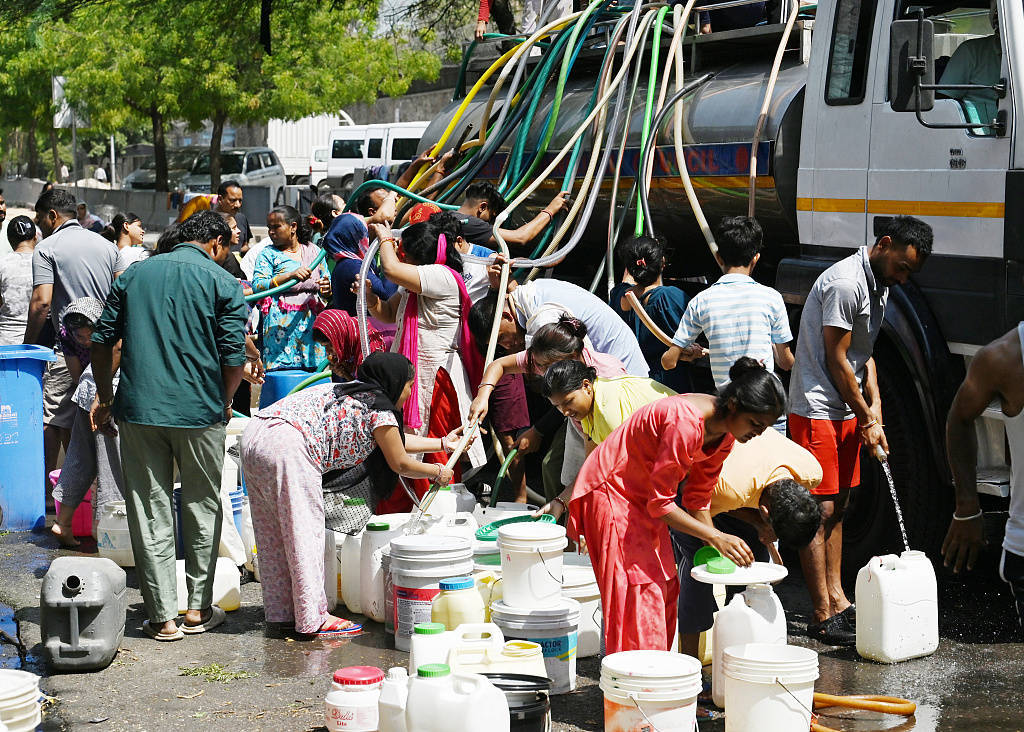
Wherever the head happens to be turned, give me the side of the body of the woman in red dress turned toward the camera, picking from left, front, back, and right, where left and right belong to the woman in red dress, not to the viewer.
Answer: right

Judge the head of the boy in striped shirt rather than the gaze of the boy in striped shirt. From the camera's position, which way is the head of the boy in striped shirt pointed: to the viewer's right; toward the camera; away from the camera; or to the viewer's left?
away from the camera

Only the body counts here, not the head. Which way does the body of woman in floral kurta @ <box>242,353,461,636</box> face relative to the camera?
to the viewer's right

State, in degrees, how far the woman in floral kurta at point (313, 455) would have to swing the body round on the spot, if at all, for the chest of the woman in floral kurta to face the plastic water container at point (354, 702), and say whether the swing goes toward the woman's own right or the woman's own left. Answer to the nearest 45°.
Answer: approximately 90° to the woman's own right

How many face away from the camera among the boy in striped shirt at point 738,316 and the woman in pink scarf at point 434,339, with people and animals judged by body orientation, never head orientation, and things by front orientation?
1

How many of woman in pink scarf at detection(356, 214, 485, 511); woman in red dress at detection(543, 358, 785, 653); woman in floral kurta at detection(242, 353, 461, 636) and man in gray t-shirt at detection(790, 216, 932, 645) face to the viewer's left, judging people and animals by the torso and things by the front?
1

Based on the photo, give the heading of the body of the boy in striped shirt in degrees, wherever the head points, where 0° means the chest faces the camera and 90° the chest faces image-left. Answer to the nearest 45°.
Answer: approximately 180°

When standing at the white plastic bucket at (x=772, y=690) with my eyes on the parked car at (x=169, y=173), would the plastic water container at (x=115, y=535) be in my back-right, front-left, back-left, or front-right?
front-left

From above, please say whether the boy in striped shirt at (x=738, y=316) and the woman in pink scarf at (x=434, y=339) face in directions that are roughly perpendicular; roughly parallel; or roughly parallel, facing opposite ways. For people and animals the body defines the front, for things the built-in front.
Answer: roughly perpendicular

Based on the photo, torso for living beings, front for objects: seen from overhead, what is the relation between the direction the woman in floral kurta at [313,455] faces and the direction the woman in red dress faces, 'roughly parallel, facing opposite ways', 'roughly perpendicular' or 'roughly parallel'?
roughly parallel

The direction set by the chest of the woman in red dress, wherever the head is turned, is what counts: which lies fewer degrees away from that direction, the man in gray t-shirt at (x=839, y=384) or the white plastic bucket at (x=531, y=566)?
the man in gray t-shirt
